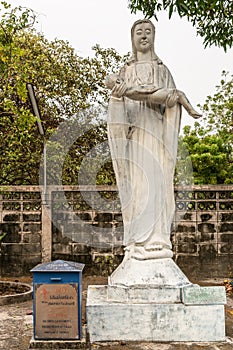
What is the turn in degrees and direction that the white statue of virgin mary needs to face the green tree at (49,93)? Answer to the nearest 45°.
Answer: approximately 180°

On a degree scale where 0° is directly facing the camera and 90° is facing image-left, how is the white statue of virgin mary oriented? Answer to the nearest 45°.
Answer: approximately 0°

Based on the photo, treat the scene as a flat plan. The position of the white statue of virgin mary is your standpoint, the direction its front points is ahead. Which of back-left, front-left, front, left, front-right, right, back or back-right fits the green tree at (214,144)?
back
